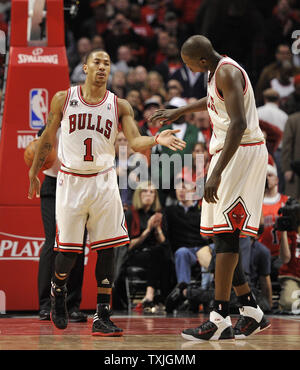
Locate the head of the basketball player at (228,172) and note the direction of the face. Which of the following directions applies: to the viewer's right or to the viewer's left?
to the viewer's left

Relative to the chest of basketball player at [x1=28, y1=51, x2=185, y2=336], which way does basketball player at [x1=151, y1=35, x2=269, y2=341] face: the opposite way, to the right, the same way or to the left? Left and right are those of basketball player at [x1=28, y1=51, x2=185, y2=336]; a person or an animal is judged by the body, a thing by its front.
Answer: to the right

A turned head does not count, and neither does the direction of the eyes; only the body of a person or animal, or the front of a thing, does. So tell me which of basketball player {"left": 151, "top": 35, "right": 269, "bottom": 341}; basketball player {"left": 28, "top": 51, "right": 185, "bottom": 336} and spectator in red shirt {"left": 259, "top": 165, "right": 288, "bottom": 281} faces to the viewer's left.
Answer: basketball player {"left": 151, "top": 35, "right": 269, "bottom": 341}

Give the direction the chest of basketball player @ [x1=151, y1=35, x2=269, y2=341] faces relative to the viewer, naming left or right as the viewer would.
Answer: facing to the left of the viewer

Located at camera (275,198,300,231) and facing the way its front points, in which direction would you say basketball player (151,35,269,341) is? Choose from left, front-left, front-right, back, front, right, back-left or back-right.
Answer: front-left

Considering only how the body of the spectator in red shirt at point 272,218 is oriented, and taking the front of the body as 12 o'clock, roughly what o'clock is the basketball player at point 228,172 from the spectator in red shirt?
The basketball player is roughly at 12 o'clock from the spectator in red shirt.

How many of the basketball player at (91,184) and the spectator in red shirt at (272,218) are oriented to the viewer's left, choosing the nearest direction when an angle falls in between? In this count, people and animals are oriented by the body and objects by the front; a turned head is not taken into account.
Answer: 0

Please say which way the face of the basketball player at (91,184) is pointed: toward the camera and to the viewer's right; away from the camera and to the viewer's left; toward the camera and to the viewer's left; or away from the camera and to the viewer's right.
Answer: toward the camera and to the viewer's right

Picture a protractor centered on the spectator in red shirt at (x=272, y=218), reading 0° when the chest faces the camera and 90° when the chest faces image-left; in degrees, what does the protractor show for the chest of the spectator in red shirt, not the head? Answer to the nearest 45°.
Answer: approximately 0°

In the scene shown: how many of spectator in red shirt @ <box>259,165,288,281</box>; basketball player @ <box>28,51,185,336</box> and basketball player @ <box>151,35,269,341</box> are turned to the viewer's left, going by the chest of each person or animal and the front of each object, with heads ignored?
1

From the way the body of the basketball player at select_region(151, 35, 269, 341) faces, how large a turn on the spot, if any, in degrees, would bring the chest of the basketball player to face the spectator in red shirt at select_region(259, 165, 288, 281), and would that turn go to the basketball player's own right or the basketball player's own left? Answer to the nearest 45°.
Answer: approximately 90° to the basketball player's own right

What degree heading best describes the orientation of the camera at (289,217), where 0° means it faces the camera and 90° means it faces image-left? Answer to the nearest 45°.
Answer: approximately 45°
